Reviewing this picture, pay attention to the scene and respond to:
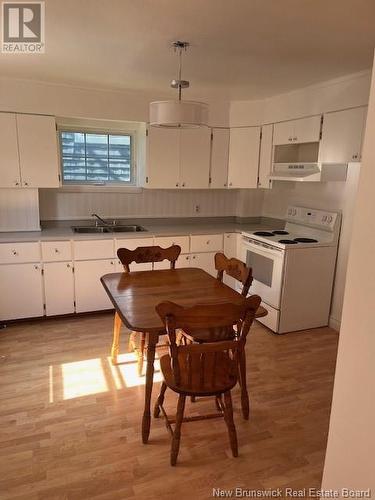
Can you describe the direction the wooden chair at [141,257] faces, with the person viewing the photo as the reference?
facing the viewer and to the right of the viewer

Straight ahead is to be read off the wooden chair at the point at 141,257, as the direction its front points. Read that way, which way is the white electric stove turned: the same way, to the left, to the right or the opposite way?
to the right

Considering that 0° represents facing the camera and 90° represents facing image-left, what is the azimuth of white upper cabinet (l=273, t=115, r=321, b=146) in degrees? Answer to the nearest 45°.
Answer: approximately 45°

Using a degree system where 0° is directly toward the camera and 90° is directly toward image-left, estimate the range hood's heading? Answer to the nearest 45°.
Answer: approximately 45°

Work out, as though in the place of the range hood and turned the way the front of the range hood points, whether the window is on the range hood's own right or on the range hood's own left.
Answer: on the range hood's own right

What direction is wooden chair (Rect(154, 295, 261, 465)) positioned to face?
away from the camera

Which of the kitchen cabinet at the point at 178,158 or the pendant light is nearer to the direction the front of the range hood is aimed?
the pendant light

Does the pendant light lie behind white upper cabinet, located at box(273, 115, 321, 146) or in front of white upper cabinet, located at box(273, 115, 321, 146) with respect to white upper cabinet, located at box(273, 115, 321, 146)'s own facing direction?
in front

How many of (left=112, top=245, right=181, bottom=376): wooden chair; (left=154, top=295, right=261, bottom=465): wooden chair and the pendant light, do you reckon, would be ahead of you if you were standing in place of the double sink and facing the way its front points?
3

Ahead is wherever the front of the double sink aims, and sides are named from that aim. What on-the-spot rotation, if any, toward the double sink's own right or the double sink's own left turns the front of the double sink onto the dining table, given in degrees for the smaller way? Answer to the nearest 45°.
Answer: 0° — it already faces it

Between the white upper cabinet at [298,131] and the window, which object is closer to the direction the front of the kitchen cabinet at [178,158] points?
the white upper cabinet

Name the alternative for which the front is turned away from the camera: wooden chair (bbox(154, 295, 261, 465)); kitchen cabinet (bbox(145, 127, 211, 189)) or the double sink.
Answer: the wooden chair

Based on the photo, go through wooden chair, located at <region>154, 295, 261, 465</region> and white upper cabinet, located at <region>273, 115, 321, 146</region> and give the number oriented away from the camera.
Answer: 1

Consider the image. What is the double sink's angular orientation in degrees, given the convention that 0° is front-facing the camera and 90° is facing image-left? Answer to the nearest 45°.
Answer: approximately 0°

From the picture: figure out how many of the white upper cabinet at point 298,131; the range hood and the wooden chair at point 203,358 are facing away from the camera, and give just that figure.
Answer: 1

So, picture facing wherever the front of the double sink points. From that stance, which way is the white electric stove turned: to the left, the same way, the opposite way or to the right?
to the right
